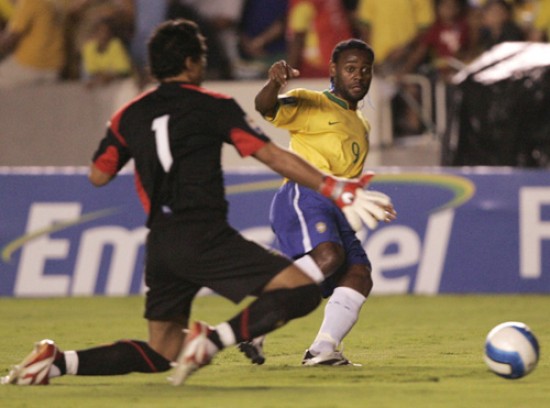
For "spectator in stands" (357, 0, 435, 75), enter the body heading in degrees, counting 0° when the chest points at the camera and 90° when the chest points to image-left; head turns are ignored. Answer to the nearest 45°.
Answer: approximately 0°

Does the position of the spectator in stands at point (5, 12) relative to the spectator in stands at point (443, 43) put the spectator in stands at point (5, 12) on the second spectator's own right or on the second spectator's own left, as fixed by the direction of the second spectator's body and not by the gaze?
on the second spectator's own right

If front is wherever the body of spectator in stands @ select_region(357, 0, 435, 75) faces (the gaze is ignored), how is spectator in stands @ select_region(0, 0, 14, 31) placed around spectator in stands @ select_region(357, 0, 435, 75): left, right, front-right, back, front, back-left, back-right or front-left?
right

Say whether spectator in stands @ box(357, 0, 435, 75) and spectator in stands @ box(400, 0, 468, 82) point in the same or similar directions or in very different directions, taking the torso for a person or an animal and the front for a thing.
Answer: same or similar directions

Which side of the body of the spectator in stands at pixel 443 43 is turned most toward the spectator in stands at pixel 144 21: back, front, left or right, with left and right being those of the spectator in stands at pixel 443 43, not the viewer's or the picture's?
right

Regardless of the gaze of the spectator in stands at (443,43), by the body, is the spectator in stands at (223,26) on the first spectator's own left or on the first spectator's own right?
on the first spectator's own right

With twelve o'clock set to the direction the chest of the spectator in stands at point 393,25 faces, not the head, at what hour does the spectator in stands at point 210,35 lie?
the spectator in stands at point 210,35 is roughly at 3 o'clock from the spectator in stands at point 393,25.

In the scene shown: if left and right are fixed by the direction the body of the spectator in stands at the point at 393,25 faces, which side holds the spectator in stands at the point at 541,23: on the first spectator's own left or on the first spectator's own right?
on the first spectator's own left

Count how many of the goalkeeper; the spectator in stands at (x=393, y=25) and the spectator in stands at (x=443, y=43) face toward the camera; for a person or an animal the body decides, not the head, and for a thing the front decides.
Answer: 2

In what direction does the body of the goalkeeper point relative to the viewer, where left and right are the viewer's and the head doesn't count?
facing away from the viewer and to the right of the viewer

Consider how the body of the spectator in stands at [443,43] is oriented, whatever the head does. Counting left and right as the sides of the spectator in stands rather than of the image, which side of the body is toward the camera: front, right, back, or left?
front

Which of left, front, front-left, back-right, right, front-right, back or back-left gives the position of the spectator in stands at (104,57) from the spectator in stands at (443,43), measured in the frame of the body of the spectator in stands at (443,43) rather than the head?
right

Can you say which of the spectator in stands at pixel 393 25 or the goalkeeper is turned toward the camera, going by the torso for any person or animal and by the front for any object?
the spectator in stands

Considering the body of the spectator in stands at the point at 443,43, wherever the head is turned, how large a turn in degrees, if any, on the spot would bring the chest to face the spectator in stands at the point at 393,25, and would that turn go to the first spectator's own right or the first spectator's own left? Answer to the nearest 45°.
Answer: approximately 45° to the first spectator's own right

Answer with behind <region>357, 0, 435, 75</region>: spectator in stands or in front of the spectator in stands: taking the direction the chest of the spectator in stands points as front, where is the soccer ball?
in front

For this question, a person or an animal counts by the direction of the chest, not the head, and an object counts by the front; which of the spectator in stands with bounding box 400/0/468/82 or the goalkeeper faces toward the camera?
the spectator in stands

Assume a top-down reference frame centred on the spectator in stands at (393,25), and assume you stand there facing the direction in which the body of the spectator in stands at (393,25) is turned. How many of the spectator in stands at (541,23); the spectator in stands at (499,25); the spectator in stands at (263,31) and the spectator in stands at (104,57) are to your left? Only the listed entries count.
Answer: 2

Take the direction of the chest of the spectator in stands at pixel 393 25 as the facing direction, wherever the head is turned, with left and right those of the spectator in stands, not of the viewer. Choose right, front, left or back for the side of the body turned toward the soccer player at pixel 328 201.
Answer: front

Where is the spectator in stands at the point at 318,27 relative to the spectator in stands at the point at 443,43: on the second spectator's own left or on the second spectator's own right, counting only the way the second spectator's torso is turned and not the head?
on the second spectator's own right

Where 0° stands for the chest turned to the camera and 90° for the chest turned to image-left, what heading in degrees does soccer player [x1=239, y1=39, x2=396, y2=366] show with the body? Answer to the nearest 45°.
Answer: approximately 315°

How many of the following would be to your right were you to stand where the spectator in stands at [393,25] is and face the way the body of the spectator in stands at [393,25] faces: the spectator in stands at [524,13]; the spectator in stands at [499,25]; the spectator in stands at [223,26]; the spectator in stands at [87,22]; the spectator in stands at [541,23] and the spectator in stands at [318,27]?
3
